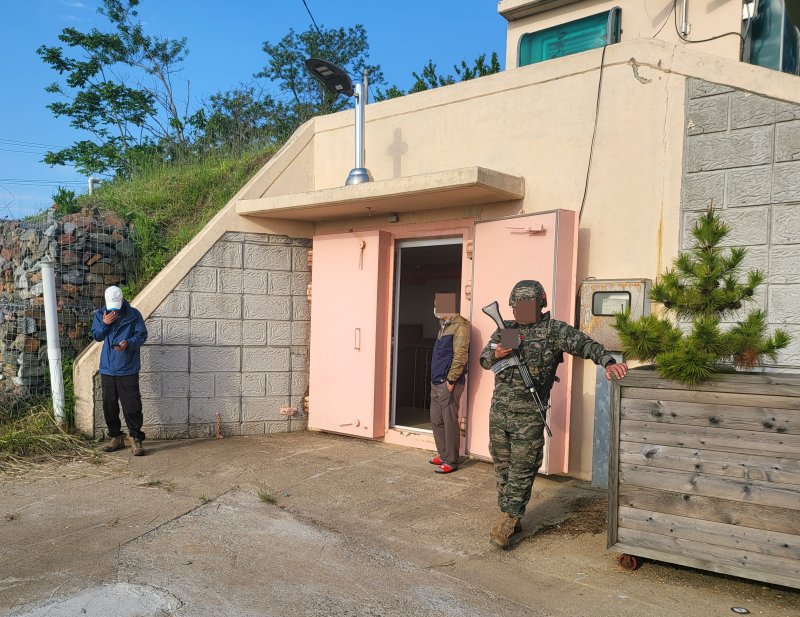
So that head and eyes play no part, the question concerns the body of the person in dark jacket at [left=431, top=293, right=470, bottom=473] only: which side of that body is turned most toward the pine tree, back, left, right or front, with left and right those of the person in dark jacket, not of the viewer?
left

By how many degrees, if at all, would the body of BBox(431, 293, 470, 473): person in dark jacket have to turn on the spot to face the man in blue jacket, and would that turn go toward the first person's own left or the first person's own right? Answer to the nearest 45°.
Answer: approximately 45° to the first person's own right

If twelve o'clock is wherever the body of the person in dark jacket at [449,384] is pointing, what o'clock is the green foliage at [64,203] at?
The green foliage is roughly at 2 o'clock from the person in dark jacket.

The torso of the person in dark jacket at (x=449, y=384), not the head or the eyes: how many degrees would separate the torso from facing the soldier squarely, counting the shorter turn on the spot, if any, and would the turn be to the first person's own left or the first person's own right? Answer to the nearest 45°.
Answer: approximately 45° to the first person's own left

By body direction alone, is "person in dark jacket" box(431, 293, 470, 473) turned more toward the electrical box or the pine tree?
the pine tree

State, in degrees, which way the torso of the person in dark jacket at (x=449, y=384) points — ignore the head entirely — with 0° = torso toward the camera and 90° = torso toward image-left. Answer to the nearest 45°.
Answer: approximately 45°

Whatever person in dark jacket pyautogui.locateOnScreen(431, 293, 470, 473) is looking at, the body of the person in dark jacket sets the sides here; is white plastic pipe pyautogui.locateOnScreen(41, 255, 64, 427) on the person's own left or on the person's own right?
on the person's own right
